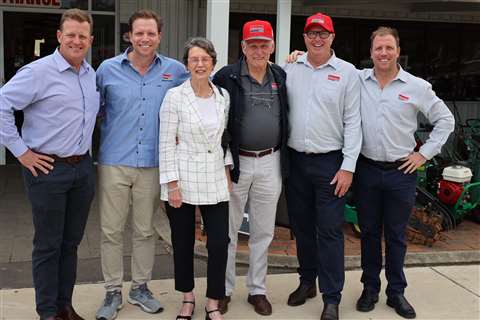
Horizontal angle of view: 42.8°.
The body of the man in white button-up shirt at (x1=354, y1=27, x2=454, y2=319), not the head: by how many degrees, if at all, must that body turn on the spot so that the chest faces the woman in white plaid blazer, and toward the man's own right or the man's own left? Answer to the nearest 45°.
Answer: approximately 45° to the man's own right

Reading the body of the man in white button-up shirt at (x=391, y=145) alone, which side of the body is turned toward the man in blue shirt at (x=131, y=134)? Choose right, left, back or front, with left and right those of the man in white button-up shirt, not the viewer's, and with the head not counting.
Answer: right

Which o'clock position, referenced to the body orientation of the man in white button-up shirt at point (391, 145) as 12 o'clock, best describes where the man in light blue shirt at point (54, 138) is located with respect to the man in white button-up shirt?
The man in light blue shirt is roughly at 2 o'clock from the man in white button-up shirt.

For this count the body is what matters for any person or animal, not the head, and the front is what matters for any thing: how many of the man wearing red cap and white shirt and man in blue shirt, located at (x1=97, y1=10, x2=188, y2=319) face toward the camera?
2

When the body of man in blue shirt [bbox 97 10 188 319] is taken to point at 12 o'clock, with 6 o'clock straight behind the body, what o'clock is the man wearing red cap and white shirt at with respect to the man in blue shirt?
The man wearing red cap and white shirt is roughly at 9 o'clock from the man in blue shirt.

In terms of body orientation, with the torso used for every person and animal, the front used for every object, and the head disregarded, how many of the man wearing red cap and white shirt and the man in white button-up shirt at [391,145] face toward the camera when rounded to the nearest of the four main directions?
2

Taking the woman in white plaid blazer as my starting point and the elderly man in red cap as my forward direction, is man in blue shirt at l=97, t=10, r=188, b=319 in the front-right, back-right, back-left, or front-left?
back-left

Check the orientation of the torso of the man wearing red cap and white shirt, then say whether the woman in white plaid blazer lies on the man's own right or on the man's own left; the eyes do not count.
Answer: on the man's own right
